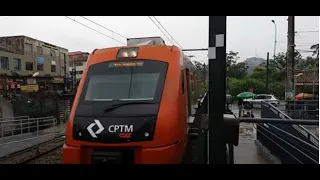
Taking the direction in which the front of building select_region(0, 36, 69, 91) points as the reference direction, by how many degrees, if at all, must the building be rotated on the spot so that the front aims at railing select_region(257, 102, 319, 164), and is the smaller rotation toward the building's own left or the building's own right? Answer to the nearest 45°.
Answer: approximately 45° to the building's own right

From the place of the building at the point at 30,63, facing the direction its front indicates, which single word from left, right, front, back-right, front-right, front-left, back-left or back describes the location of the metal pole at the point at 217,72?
front-right

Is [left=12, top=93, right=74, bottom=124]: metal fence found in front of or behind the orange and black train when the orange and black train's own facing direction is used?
behind

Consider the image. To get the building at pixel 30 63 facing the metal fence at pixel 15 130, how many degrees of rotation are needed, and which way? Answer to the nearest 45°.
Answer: approximately 45° to its right

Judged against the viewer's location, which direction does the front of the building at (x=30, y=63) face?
facing the viewer and to the right of the viewer

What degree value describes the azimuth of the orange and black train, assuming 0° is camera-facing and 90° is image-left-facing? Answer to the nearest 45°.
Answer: approximately 0°

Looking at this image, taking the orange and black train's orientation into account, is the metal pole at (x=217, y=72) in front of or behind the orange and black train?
in front
